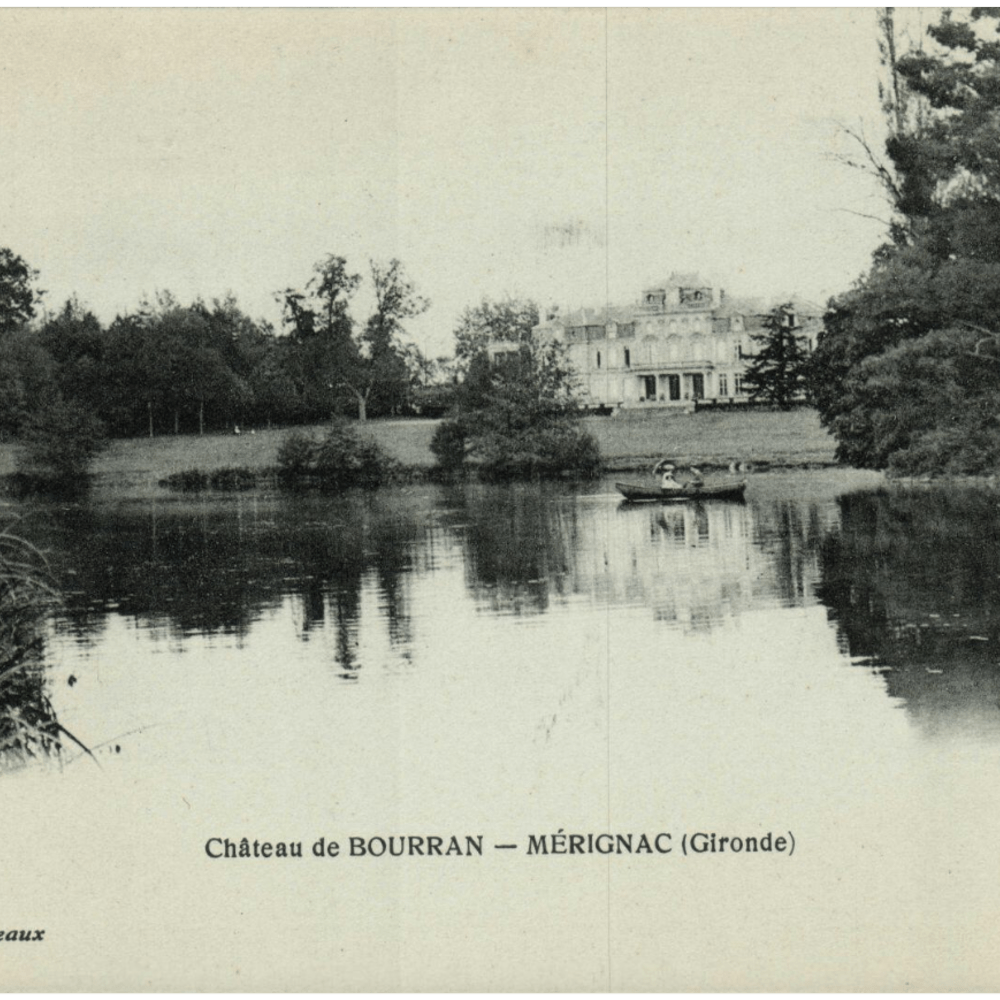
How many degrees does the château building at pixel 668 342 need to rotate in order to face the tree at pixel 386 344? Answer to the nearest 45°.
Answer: approximately 45° to its right

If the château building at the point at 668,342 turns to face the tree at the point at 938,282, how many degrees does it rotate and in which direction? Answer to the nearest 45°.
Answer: approximately 45° to its left

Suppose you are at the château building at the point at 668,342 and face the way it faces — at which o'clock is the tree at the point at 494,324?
The tree is roughly at 1 o'clock from the château building.

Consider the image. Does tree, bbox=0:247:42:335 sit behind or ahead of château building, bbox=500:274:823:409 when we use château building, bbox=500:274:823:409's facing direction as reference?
ahead

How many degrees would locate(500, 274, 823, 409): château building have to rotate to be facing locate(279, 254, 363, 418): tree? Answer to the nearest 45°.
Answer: approximately 45° to its right

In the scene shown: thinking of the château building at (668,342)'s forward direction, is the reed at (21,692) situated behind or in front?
in front
